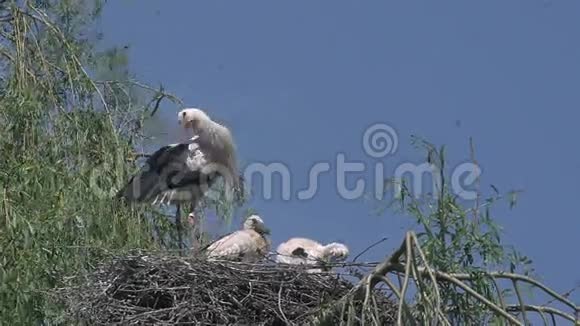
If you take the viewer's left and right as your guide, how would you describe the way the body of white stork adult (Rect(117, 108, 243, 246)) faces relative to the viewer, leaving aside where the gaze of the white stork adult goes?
facing to the right of the viewer

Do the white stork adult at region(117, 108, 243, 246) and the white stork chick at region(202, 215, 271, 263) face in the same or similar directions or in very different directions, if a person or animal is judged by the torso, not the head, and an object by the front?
same or similar directions

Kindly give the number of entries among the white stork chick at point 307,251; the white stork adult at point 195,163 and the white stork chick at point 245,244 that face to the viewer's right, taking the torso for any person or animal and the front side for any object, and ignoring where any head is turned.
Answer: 3

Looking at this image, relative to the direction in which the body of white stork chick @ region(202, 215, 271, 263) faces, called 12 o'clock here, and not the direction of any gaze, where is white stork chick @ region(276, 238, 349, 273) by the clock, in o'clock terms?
white stork chick @ region(276, 238, 349, 273) is roughly at 12 o'clock from white stork chick @ region(202, 215, 271, 263).

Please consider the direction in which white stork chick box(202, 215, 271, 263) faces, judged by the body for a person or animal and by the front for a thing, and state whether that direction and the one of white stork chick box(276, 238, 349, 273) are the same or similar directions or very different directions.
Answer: same or similar directions

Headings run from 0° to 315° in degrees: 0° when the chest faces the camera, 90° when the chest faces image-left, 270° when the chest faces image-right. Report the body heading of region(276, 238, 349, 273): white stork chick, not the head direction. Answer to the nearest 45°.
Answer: approximately 270°

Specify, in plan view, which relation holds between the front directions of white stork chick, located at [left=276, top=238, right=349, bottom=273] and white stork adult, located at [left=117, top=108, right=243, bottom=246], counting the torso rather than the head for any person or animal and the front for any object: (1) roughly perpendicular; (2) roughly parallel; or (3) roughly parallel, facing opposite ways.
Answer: roughly parallel

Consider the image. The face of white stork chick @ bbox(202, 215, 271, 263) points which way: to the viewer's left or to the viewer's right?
to the viewer's right

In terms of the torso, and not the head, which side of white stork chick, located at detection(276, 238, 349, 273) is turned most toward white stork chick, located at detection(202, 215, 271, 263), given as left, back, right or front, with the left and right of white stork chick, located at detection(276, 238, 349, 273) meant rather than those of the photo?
back

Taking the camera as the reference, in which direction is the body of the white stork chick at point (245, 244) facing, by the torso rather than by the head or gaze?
to the viewer's right
